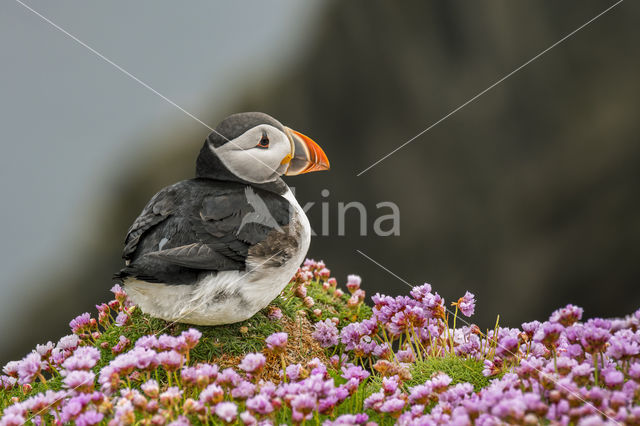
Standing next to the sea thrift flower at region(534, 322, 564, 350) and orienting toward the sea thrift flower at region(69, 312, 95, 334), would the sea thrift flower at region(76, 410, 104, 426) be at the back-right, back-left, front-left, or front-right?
front-left

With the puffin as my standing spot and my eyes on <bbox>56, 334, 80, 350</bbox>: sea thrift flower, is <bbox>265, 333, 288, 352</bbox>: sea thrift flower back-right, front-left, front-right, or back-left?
back-left

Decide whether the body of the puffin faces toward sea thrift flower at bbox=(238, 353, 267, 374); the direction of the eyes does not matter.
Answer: no

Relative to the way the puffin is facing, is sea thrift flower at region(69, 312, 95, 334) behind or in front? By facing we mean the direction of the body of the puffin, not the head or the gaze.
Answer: behind

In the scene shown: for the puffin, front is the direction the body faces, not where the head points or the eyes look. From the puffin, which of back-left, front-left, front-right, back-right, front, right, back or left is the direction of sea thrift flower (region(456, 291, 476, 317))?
front

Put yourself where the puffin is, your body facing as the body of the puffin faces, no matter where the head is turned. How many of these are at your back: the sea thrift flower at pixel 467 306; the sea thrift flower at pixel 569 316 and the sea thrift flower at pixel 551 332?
0

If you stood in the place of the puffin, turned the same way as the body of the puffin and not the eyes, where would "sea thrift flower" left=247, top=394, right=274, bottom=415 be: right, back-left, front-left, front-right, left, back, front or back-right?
right

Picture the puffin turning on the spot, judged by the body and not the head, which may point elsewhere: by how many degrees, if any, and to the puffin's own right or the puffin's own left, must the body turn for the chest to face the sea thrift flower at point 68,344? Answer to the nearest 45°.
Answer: approximately 180°

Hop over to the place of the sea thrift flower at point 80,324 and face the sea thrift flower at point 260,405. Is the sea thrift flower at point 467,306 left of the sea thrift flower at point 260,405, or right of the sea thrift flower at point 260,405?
left

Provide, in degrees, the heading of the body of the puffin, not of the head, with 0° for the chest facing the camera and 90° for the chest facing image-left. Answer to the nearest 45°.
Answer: approximately 270°

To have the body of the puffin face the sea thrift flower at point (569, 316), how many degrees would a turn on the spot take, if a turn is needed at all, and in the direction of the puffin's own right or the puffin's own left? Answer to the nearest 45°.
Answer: approximately 45° to the puffin's own right

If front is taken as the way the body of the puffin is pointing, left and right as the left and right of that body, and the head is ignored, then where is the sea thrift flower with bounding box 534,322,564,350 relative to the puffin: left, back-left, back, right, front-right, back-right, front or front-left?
front-right
